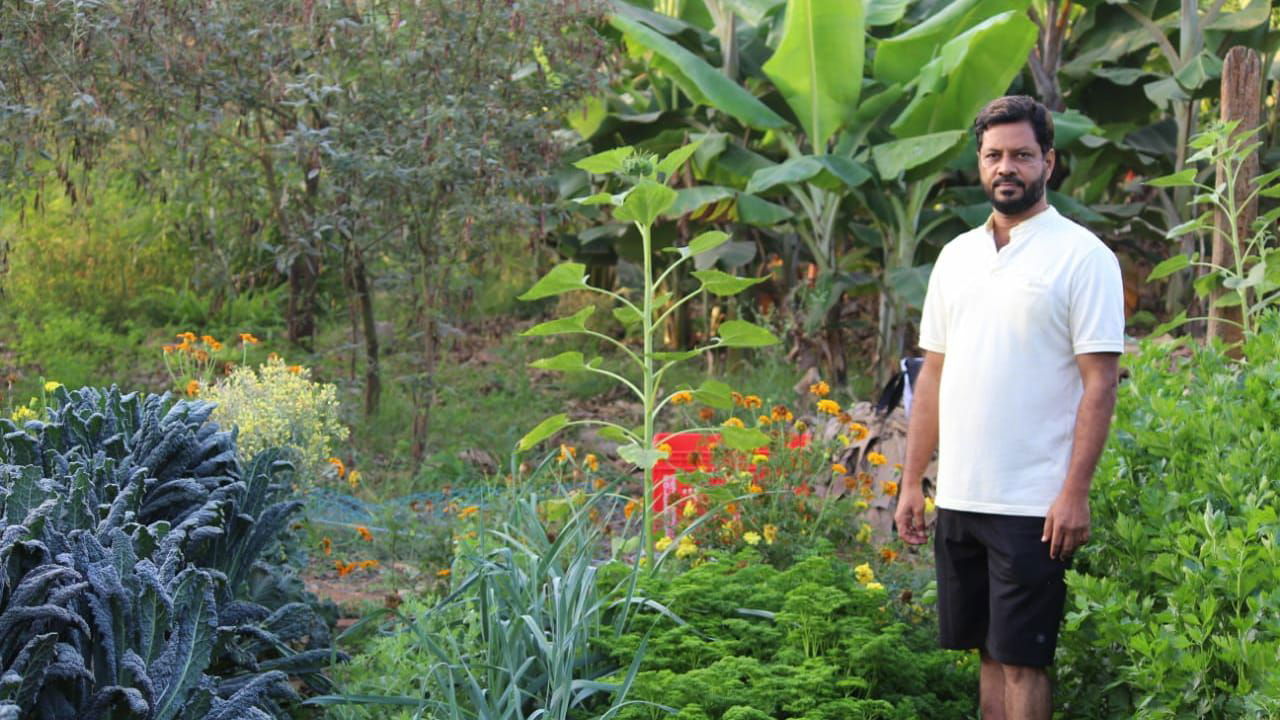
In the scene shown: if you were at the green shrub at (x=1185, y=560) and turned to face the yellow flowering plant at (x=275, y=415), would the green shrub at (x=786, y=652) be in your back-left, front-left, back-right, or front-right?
front-left

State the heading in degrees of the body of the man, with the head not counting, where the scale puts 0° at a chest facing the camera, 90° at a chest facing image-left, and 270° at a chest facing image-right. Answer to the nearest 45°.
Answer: approximately 45°

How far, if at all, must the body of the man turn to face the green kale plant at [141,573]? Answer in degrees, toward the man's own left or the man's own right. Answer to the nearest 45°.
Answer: approximately 45° to the man's own right

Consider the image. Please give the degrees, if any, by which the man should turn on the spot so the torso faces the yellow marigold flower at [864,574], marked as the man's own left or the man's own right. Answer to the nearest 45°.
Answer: approximately 90° to the man's own right

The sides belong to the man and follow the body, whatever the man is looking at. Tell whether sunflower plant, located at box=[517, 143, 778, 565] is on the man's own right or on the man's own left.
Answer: on the man's own right

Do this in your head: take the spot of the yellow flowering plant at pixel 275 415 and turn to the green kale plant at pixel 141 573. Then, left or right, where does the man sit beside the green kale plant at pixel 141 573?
left
